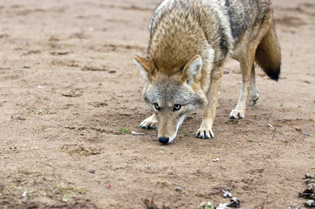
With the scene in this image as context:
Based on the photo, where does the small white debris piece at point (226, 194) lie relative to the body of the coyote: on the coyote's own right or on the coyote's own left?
on the coyote's own left

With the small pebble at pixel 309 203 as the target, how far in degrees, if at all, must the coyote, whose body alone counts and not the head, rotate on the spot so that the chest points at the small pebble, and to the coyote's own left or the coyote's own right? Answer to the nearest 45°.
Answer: approximately 90° to the coyote's own left

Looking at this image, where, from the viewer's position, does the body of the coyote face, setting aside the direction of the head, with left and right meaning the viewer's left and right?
facing the viewer and to the left of the viewer

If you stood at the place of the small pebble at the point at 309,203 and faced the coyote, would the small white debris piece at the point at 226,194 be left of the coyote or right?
left

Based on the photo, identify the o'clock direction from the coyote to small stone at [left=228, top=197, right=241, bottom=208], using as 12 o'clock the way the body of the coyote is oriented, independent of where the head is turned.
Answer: The small stone is roughly at 10 o'clock from the coyote.
